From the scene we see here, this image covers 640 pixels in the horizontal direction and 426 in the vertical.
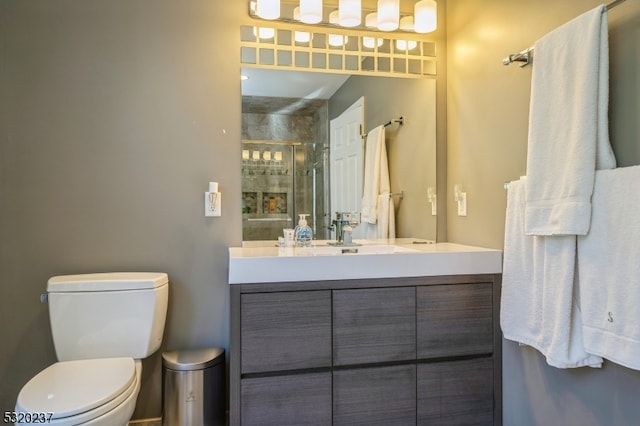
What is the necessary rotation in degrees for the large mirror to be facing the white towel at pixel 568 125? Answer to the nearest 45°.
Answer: approximately 45° to its left

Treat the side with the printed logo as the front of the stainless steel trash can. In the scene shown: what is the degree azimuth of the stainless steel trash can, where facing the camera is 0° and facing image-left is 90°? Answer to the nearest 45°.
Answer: approximately 0°

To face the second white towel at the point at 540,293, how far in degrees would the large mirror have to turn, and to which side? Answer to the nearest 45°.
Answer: approximately 45° to its left

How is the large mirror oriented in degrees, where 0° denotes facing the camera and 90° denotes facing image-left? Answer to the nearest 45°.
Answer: approximately 0°

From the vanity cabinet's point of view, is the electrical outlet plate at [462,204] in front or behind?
behind

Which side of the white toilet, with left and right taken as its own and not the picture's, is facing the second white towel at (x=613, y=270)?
left

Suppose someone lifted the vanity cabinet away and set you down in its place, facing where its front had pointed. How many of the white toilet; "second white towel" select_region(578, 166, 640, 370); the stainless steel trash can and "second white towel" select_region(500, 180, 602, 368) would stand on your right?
2

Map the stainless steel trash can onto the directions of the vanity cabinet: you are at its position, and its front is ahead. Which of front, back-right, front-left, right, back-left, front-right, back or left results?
right

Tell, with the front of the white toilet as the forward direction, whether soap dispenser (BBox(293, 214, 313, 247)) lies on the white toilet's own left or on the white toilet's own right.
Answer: on the white toilet's own left

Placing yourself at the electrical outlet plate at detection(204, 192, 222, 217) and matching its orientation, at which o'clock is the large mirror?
The large mirror is roughly at 9 o'clock from the electrical outlet plate.

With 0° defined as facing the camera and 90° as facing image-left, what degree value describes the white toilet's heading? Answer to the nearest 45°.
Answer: approximately 45°
